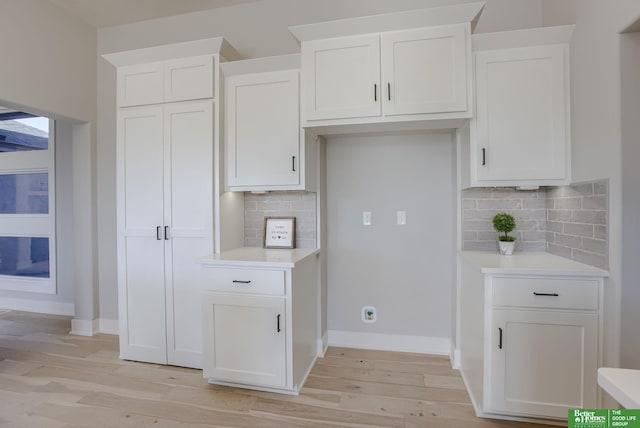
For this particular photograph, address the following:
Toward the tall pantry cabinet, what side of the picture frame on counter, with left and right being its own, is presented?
right

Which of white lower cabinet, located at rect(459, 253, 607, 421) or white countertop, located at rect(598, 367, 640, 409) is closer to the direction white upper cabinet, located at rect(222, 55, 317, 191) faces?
the white countertop

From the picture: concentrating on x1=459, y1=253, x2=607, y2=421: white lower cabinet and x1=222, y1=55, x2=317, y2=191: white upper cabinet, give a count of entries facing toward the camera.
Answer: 2

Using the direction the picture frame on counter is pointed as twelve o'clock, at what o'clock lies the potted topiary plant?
The potted topiary plant is roughly at 10 o'clock from the picture frame on counter.

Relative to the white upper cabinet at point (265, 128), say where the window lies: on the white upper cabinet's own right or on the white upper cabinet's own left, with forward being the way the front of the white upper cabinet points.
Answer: on the white upper cabinet's own right

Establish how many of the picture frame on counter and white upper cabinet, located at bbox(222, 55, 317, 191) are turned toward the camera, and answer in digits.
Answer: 2

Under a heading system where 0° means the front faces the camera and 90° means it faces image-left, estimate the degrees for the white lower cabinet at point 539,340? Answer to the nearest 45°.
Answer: approximately 0°

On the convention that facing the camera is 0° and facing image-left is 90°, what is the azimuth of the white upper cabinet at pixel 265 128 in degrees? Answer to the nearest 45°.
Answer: approximately 0°

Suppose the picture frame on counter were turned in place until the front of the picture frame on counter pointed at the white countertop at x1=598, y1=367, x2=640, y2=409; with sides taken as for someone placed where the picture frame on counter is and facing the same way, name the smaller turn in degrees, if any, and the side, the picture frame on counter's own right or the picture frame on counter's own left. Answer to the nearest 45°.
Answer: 0° — it already faces it
